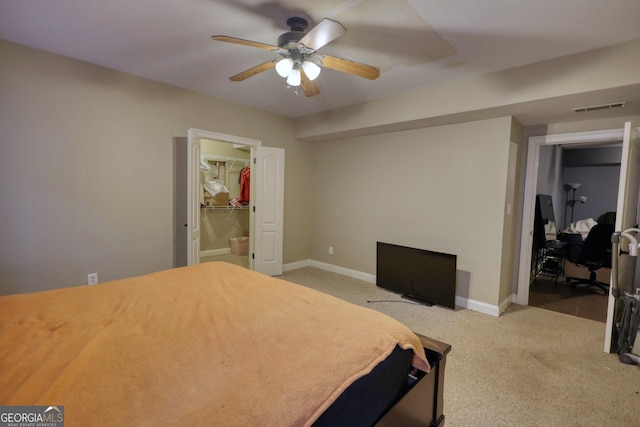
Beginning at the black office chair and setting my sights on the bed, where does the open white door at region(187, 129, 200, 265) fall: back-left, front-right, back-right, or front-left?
front-right

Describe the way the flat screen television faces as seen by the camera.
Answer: facing the viewer and to the left of the viewer

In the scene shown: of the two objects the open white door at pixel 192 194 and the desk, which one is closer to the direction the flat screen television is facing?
the open white door

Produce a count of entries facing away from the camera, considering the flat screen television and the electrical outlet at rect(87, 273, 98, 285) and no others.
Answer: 0

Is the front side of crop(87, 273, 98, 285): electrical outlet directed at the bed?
yes

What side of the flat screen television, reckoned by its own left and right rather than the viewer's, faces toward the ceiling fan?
front

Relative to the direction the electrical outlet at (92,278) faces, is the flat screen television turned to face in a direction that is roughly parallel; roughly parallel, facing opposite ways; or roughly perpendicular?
roughly perpendicular

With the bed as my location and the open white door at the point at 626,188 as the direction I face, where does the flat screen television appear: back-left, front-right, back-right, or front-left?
front-left

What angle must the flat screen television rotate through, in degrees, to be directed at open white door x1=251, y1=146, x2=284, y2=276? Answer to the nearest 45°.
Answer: approximately 45° to its right
